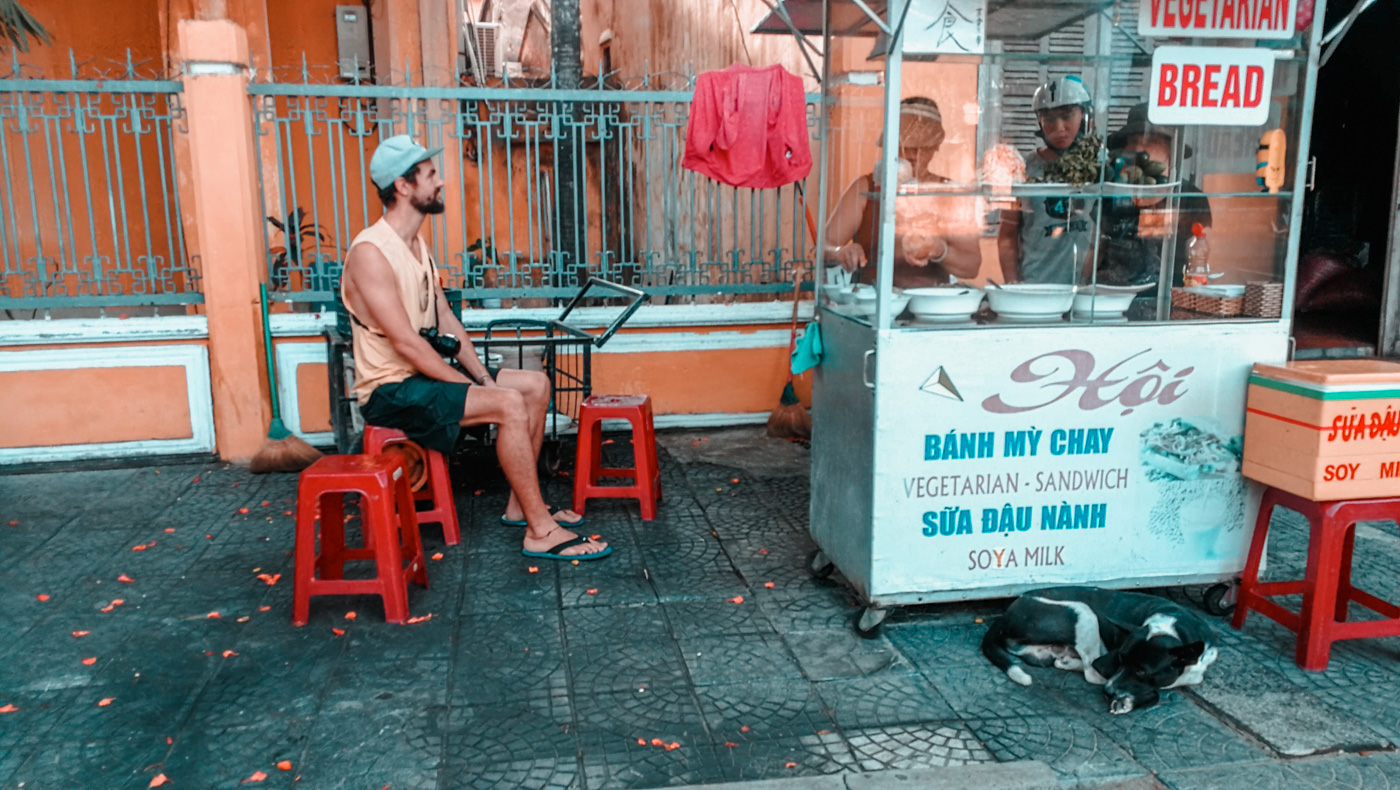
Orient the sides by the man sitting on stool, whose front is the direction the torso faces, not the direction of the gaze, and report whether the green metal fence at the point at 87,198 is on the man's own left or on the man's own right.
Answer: on the man's own left

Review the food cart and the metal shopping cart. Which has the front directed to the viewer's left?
the metal shopping cart

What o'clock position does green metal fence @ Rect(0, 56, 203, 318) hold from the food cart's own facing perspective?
The green metal fence is roughly at 3 o'clock from the food cart.

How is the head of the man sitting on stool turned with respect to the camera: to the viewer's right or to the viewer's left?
to the viewer's right

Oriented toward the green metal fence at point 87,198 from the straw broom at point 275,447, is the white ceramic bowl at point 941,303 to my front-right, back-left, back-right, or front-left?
back-left

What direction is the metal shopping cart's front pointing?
to the viewer's left

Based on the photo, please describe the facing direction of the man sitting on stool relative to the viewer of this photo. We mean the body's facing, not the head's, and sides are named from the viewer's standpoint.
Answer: facing to the right of the viewer

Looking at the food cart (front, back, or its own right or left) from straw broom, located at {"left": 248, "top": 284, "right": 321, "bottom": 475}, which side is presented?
right

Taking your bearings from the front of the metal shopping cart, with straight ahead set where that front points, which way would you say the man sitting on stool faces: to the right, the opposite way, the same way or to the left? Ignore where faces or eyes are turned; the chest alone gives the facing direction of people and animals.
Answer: the opposite way

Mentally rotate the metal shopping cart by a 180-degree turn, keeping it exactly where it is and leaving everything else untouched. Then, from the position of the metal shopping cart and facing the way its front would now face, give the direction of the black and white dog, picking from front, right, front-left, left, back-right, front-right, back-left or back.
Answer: front-right
